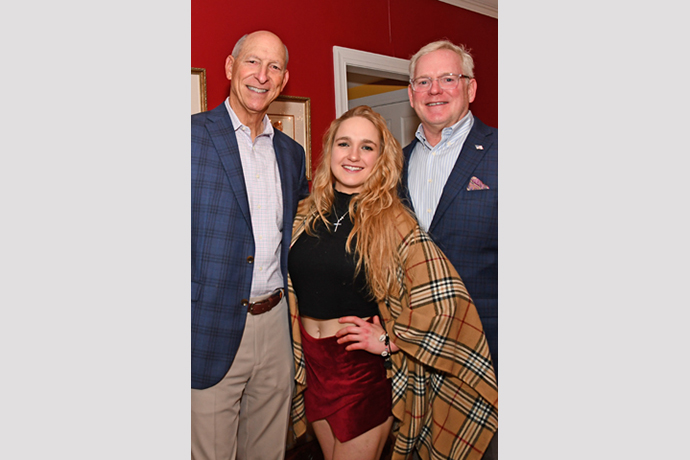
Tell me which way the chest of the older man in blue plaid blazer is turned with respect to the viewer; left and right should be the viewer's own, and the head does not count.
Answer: facing the viewer and to the right of the viewer

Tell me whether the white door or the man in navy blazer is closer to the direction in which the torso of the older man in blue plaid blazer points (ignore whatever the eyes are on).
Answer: the man in navy blazer

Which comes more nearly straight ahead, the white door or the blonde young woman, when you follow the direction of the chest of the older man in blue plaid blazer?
the blonde young woman

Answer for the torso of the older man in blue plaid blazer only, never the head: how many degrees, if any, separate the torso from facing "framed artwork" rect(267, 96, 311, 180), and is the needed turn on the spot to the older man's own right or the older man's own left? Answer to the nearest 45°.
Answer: approximately 135° to the older man's own left

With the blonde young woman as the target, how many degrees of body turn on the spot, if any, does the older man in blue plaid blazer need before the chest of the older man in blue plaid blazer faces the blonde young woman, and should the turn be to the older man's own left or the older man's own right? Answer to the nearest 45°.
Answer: approximately 45° to the older man's own left

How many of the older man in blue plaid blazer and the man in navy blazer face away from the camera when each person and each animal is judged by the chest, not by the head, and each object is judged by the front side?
0

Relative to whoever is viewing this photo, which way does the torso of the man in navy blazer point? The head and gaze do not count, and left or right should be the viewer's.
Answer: facing the viewer and to the left of the viewer

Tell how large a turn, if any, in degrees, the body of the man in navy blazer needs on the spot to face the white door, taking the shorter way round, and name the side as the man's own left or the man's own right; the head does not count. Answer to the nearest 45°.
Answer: approximately 135° to the man's own right

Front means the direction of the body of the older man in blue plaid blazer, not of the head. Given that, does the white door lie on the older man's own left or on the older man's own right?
on the older man's own left
